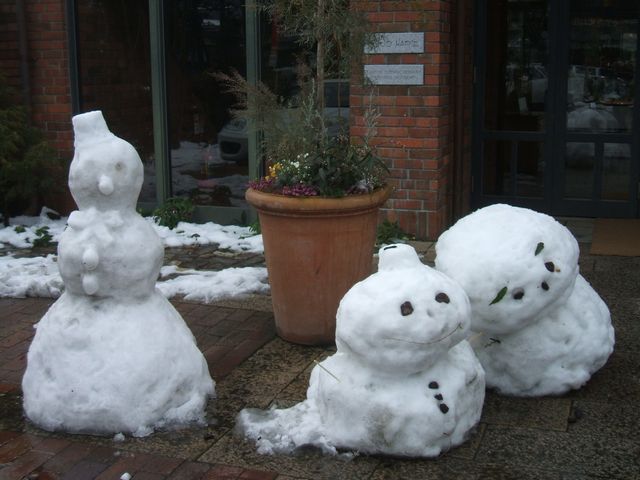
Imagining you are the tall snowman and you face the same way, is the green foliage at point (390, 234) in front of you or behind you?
behind

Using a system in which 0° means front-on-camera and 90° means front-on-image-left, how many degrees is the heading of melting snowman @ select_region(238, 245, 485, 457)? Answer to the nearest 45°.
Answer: approximately 315°

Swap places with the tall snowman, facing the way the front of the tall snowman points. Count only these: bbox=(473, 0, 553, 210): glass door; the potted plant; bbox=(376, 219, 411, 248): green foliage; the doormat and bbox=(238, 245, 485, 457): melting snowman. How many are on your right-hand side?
0

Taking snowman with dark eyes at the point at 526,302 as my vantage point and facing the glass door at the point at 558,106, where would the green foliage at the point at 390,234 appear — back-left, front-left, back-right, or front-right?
front-left

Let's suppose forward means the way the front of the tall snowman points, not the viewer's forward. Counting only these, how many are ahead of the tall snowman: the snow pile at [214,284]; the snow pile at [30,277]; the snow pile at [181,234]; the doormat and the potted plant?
0

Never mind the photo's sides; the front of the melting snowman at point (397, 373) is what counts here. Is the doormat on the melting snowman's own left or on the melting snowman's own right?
on the melting snowman's own left

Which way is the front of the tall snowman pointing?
toward the camera

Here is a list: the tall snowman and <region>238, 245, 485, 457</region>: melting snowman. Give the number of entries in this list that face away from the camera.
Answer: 0

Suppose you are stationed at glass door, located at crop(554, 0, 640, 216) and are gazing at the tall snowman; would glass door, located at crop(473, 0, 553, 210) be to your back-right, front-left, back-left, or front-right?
front-right

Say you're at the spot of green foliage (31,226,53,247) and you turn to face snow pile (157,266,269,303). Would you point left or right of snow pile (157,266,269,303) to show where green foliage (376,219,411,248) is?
left

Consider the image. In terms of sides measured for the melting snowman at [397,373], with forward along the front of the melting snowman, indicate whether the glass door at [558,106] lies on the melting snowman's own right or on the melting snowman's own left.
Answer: on the melting snowman's own left

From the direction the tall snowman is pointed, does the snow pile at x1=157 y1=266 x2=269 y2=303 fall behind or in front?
behind

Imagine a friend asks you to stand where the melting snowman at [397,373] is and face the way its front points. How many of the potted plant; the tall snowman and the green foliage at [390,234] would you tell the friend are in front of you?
0

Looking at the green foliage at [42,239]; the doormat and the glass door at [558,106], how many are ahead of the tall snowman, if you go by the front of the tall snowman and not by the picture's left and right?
0

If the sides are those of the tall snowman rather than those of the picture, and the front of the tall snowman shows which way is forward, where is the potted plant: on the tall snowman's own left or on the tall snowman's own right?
on the tall snowman's own left

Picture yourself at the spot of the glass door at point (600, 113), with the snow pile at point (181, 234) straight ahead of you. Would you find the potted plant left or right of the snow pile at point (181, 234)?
left

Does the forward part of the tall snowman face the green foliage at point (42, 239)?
no
